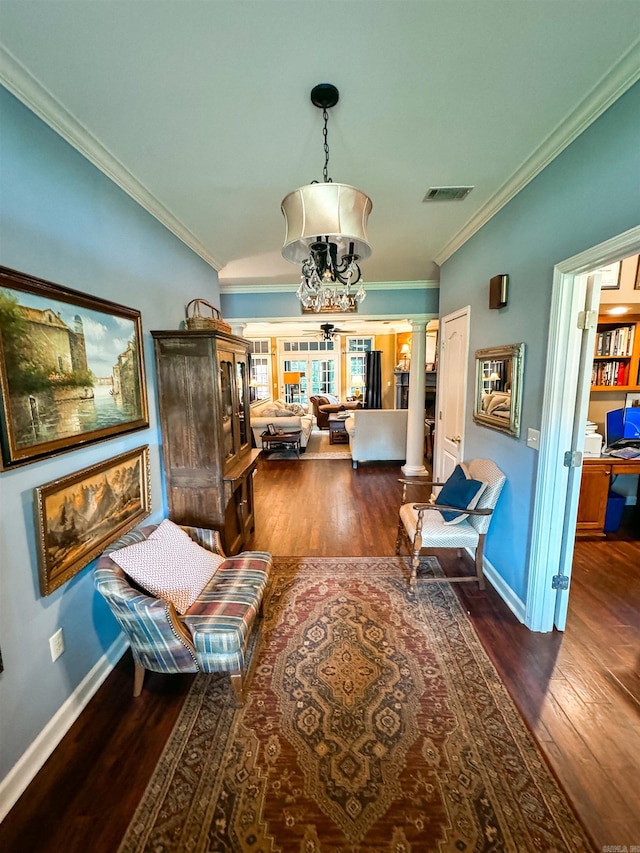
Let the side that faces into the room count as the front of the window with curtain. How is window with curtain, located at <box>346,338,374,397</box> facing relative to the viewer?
toward the camera

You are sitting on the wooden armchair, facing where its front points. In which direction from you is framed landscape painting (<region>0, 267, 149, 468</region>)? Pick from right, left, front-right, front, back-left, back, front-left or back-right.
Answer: front-left

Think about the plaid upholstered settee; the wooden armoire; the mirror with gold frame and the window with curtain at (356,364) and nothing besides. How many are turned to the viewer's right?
2

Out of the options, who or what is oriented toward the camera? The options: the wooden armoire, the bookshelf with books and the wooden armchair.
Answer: the bookshelf with books

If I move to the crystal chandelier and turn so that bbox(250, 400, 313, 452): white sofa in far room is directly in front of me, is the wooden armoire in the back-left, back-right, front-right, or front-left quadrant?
front-left

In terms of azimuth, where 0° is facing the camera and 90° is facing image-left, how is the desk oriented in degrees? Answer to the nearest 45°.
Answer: approximately 0°

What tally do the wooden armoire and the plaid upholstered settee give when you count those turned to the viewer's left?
0

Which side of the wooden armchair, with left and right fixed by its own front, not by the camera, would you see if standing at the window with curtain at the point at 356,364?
right

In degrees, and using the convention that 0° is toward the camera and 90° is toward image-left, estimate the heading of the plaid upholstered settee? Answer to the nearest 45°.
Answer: approximately 270°

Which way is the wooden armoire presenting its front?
to the viewer's right

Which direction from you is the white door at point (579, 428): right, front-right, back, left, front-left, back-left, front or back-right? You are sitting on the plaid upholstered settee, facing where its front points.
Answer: front

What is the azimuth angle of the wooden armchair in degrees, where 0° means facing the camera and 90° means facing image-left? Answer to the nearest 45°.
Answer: approximately 90°

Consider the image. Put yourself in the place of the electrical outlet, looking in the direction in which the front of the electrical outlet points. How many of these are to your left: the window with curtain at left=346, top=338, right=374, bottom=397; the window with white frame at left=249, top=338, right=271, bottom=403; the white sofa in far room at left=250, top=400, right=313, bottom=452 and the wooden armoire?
4

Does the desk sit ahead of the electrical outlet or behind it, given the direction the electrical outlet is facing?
ahead

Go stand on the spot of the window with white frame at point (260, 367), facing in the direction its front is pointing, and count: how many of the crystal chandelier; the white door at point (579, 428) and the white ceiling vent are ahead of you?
3

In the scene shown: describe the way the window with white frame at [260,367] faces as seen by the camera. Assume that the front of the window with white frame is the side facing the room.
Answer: facing the viewer

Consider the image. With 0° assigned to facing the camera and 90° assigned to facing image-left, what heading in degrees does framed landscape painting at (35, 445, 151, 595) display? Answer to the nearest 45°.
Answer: approximately 315°

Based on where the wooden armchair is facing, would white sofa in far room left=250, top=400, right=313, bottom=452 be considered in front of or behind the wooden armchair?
in front

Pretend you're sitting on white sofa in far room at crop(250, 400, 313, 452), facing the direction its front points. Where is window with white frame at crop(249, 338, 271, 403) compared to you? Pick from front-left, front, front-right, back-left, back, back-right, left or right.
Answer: back

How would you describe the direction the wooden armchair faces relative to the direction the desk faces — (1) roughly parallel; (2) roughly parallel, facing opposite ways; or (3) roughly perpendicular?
roughly perpendicular
